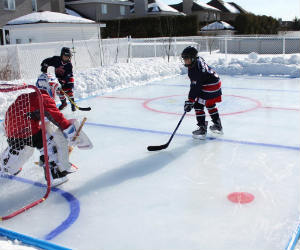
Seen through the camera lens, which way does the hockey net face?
facing away from the viewer and to the right of the viewer

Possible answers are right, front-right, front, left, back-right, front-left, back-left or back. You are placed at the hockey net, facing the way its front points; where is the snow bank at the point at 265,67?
front

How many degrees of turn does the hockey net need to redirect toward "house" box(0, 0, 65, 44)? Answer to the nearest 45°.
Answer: approximately 45° to its left

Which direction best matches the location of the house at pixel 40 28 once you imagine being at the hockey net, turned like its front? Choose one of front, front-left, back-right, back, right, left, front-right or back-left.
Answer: front-left

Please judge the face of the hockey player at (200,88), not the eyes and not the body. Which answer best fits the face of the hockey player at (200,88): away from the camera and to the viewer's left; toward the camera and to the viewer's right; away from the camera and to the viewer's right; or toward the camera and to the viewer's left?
toward the camera and to the viewer's left

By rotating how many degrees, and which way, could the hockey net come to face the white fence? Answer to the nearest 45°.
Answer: approximately 45° to its left

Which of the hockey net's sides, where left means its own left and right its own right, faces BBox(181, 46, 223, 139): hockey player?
front

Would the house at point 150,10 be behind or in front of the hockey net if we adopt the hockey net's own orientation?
in front

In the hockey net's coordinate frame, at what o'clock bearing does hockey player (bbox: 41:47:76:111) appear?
The hockey player is roughly at 11 o'clock from the hockey net.

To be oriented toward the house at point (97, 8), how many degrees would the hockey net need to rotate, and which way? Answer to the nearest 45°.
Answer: approximately 45° to its left
